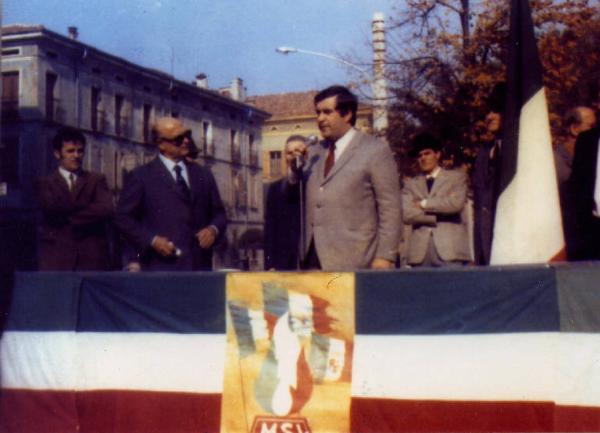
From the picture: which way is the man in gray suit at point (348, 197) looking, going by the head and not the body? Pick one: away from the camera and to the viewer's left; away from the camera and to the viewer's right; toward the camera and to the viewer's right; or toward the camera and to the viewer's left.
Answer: toward the camera and to the viewer's left

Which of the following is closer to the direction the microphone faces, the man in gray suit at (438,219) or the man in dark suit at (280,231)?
the man in gray suit

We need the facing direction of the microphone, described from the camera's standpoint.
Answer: facing to the right of the viewer

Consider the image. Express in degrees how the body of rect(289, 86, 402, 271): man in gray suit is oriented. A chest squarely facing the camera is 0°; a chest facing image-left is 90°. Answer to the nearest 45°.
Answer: approximately 45°
